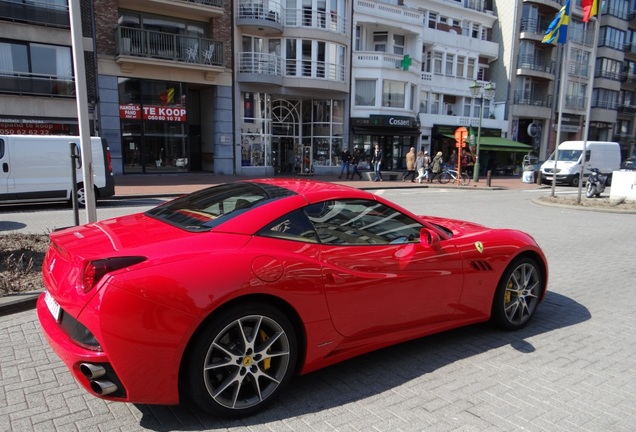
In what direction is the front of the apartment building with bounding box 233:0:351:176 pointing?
toward the camera

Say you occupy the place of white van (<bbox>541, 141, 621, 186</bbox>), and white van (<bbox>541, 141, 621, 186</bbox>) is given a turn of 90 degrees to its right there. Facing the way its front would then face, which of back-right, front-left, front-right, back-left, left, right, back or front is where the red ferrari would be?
back-left

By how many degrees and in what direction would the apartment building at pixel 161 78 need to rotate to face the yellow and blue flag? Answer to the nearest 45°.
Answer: approximately 45° to its left

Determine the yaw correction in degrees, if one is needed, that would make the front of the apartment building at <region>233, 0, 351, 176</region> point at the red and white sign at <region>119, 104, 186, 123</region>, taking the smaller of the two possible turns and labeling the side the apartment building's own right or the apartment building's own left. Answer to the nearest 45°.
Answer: approximately 45° to the apartment building's own right

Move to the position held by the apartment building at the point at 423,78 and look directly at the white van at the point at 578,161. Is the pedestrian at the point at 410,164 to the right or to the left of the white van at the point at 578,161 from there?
right

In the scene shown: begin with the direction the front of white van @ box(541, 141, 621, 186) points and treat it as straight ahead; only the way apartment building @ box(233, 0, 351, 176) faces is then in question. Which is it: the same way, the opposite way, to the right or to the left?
to the left

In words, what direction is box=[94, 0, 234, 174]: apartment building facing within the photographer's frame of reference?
facing the viewer

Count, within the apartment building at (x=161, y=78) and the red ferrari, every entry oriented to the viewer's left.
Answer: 0

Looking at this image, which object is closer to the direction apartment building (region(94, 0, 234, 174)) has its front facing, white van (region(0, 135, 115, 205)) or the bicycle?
the white van

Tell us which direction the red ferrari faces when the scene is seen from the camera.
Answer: facing away from the viewer and to the right of the viewer

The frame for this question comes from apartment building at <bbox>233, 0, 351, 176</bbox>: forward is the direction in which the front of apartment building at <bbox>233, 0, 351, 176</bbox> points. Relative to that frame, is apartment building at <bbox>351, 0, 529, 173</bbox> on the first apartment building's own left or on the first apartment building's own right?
on the first apartment building's own left

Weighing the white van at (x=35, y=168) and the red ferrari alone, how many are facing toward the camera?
0

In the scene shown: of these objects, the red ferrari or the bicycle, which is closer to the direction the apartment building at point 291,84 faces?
the red ferrari

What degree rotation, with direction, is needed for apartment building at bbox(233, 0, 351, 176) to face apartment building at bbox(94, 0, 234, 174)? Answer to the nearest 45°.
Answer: approximately 45° to its right

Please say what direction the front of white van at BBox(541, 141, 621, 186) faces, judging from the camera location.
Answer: facing the viewer and to the left of the viewer
